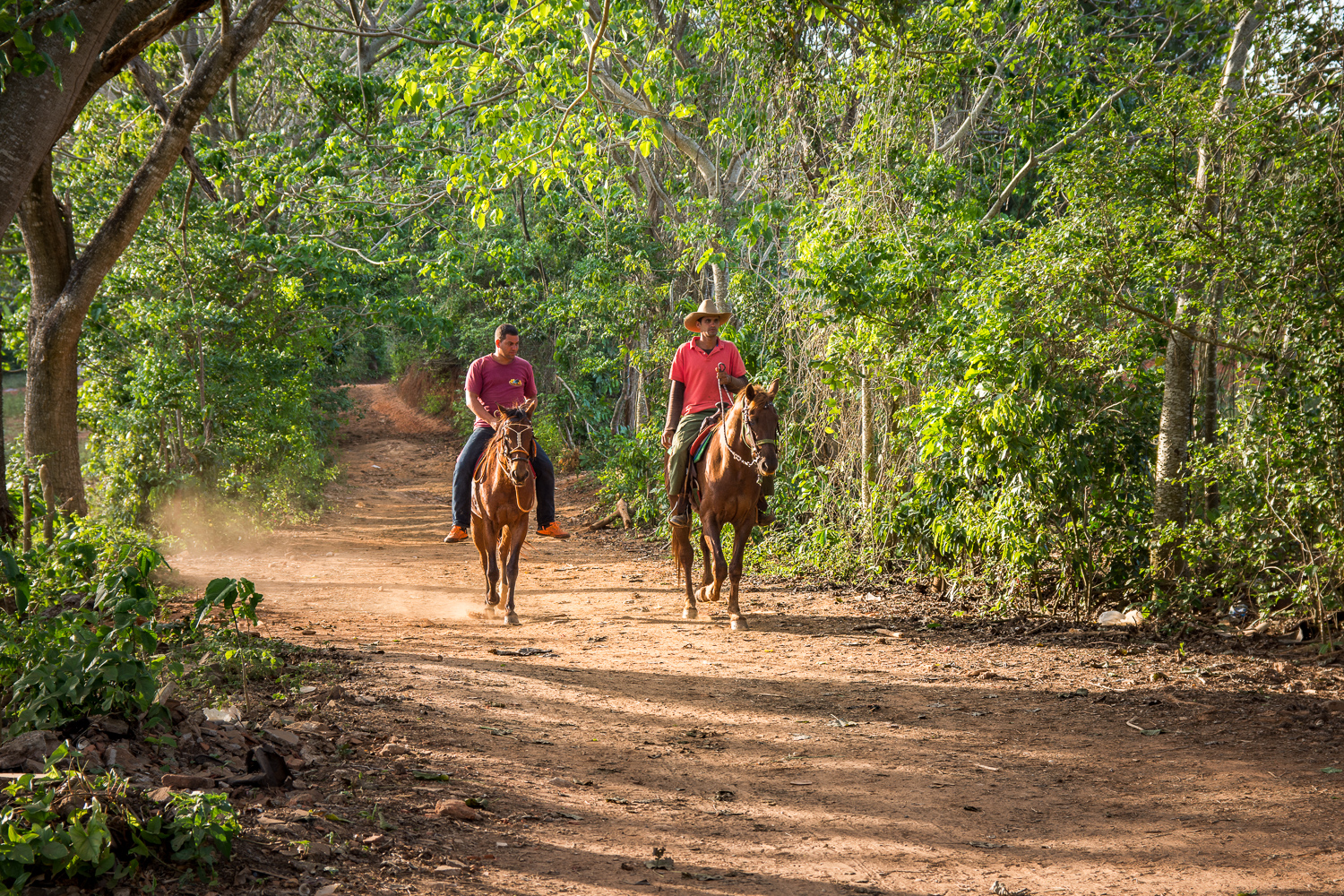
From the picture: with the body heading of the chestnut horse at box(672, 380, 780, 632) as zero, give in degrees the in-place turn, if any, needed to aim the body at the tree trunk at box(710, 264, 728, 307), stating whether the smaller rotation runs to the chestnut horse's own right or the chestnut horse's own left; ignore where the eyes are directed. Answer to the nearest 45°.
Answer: approximately 135° to the chestnut horse's own left

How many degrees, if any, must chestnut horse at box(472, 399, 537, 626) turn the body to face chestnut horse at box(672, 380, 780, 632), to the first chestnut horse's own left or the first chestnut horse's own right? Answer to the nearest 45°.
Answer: approximately 90° to the first chestnut horse's own left

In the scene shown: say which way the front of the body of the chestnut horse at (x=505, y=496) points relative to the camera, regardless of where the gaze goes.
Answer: toward the camera

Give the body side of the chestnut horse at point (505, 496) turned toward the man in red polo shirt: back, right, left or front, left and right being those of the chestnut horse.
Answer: left

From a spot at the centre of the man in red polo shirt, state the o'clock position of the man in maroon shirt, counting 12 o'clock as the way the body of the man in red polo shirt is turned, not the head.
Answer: The man in maroon shirt is roughly at 3 o'clock from the man in red polo shirt.

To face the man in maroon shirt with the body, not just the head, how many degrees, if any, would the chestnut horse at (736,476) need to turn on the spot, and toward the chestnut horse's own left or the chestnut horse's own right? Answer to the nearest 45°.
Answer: approximately 135° to the chestnut horse's own right

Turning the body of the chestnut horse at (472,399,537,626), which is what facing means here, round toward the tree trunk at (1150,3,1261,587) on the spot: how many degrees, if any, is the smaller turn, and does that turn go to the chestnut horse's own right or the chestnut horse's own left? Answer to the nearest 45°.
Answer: approximately 45° to the chestnut horse's own left

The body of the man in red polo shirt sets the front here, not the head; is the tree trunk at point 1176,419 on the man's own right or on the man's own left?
on the man's own left

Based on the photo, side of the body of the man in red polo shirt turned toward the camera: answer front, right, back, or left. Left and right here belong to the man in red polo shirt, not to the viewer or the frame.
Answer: front

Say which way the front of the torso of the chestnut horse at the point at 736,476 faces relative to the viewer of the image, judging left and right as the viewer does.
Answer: facing the viewer and to the right of the viewer

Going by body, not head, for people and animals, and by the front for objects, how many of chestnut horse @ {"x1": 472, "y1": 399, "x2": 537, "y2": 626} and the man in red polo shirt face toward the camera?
2
